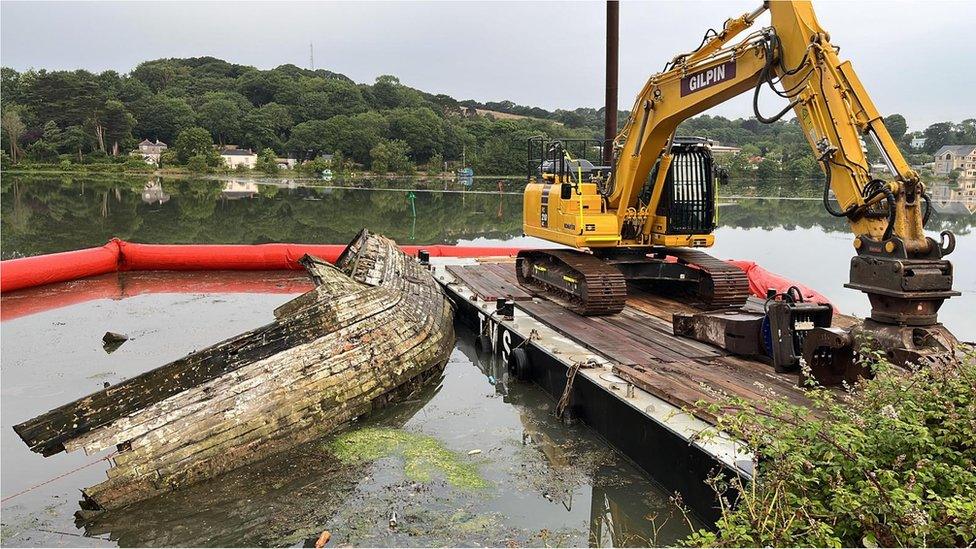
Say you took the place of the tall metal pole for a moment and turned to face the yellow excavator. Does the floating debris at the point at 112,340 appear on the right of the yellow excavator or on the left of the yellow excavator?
right

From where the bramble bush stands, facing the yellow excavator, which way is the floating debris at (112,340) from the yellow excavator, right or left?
left

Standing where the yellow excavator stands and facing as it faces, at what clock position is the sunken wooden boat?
The sunken wooden boat is roughly at 3 o'clock from the yellow excavator.

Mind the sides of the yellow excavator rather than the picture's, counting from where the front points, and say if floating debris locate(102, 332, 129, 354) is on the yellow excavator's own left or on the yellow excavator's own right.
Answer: on the yellow excavator's own right

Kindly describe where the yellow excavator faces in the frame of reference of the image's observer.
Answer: facing the viewer and to the right of the viewer

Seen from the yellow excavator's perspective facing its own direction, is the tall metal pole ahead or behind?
behind

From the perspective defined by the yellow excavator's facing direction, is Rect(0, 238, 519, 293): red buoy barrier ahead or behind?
behind

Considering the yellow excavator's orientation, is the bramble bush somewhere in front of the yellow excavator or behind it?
in front
